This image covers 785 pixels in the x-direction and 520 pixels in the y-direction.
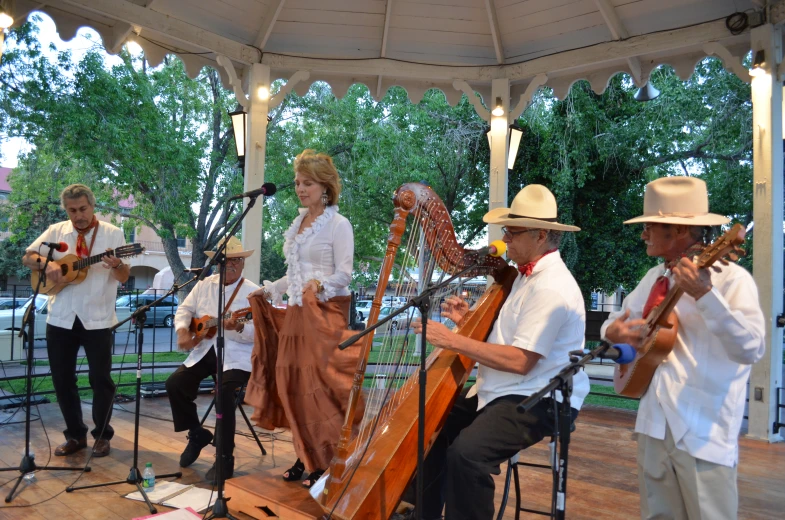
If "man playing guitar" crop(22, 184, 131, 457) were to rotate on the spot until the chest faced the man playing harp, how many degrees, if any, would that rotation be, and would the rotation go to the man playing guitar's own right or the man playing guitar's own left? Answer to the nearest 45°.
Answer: approximately 45° to the man playing guitar's own left

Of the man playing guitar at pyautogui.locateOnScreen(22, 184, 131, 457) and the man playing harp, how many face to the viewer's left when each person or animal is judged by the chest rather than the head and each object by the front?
1

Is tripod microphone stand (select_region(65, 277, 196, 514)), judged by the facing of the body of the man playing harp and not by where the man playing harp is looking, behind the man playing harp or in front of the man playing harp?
in front

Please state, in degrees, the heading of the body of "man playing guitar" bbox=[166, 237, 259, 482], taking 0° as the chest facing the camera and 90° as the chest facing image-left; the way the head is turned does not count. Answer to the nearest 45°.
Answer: approximately 45°

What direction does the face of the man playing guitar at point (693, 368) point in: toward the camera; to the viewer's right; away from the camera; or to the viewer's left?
to the viewer's left

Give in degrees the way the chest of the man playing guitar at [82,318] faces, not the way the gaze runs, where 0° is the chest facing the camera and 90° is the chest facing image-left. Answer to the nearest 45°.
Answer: approximately 0°

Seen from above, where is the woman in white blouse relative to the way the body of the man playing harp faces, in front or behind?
in front

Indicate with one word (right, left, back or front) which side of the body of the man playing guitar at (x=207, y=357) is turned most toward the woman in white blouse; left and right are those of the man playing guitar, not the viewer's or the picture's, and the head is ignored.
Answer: left

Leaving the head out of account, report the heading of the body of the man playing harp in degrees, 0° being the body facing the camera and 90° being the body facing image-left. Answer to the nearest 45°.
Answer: approximately 90°

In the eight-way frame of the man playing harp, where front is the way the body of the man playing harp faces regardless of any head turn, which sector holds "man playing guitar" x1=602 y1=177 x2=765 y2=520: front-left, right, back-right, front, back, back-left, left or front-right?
back-left

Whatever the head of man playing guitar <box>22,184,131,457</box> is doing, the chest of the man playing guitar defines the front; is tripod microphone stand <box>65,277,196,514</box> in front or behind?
in front

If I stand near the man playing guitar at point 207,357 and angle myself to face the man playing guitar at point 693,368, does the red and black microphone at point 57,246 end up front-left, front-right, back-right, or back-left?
back-right

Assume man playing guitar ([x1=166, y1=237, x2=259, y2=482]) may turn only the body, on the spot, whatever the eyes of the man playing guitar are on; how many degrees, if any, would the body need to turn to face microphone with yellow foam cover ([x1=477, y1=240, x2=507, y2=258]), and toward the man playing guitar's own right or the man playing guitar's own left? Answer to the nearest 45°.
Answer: approximately 90° to the man playing guitar's own left

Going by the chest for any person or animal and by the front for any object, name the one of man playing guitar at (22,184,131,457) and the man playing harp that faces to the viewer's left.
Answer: the man playing harp

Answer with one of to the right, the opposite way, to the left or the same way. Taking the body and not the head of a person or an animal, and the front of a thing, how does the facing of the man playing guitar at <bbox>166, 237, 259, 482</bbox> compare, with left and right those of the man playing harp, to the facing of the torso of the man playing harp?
to the left
